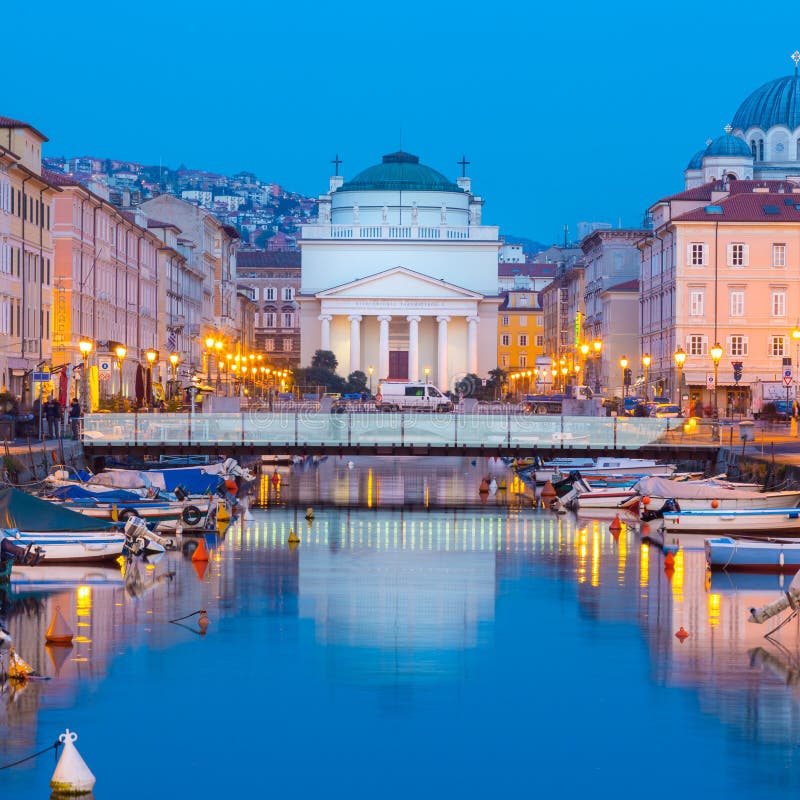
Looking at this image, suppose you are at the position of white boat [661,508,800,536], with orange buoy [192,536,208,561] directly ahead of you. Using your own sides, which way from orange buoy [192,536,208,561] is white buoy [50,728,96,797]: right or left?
left

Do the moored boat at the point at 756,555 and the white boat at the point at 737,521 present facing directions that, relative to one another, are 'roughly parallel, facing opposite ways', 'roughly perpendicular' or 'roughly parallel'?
roughly parallel

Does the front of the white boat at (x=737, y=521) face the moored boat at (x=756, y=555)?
no

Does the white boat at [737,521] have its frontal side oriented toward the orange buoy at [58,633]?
no

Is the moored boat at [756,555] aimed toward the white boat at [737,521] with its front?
no
